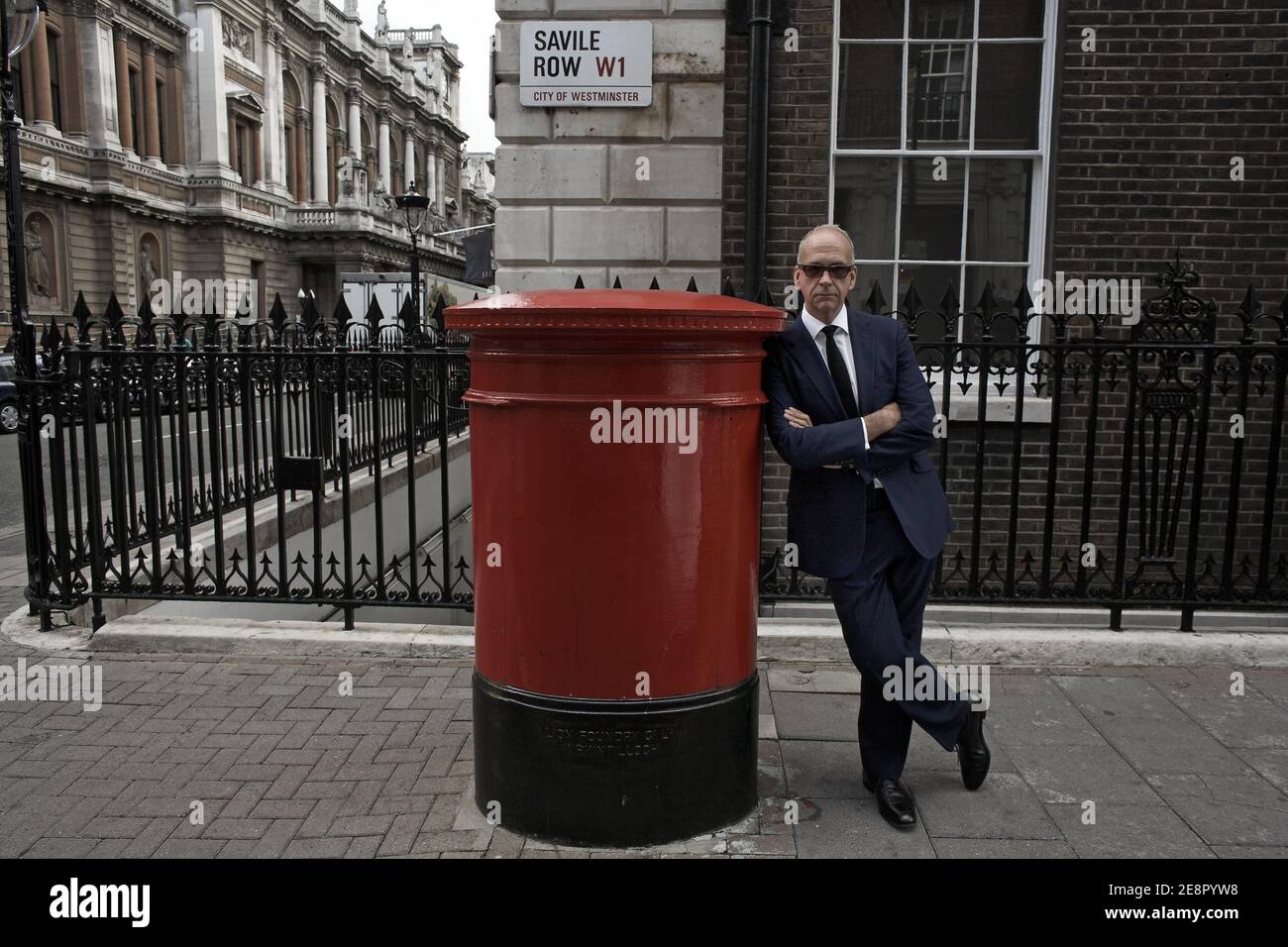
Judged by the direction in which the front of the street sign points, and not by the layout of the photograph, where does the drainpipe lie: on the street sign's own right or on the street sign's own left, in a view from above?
on the street sign's own left

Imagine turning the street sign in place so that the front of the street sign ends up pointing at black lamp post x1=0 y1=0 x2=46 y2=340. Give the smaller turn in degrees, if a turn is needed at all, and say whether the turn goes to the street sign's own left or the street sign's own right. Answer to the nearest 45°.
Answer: approximately 90° to the street sign's own right

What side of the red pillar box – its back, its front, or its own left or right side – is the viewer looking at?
back

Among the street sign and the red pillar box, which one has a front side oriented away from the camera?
the red pillar box

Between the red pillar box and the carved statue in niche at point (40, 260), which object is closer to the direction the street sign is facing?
the red pillar box

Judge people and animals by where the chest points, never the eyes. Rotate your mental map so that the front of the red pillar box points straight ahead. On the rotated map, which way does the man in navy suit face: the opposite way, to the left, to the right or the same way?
the opposite way

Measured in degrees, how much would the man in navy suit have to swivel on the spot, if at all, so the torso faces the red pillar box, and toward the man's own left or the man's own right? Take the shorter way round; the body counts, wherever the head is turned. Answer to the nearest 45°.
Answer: approximately 45° to the man's own right

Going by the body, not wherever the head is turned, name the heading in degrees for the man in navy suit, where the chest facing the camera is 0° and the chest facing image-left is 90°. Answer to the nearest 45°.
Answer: approximately 0°
